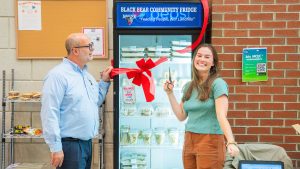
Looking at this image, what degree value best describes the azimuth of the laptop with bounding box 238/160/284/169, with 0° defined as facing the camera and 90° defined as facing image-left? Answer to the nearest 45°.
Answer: approximately 0°

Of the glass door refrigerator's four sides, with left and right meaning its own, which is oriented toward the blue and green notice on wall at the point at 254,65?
left

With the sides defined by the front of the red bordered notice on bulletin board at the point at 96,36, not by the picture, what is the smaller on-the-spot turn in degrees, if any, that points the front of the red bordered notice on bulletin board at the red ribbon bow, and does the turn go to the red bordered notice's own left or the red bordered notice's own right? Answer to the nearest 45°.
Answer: approximately 45° to the red bordered notice's own left

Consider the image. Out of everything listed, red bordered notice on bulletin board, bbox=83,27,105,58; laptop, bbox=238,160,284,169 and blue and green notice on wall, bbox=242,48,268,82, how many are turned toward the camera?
3

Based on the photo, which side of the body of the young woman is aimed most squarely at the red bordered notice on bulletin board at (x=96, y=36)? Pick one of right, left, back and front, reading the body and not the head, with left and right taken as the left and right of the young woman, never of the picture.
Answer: right

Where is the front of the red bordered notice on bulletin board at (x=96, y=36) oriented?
toward the camera

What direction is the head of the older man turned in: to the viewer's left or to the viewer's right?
to the viewer's right

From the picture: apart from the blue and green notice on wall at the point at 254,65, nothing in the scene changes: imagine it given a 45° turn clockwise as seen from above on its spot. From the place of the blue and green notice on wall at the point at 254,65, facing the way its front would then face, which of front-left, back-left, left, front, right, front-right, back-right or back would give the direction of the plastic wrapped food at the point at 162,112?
front-right

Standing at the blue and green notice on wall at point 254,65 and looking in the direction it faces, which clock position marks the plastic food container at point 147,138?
The plastic food container is roughly at 3 o'clock from the blue and green notice on wall.

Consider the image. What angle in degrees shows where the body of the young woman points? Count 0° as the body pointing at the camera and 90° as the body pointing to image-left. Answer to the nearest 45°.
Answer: approximately 45°

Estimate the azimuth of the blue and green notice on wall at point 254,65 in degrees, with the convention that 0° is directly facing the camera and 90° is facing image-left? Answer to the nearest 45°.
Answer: approximately 0°

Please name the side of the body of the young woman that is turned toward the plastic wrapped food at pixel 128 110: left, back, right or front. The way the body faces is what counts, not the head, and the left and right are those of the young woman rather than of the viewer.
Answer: right

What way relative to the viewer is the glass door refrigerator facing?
toward the camera

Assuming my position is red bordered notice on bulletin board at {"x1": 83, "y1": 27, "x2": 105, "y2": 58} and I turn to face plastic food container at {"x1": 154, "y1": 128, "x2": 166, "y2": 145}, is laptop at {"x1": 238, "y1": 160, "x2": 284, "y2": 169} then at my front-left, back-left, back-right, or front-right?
front-right
